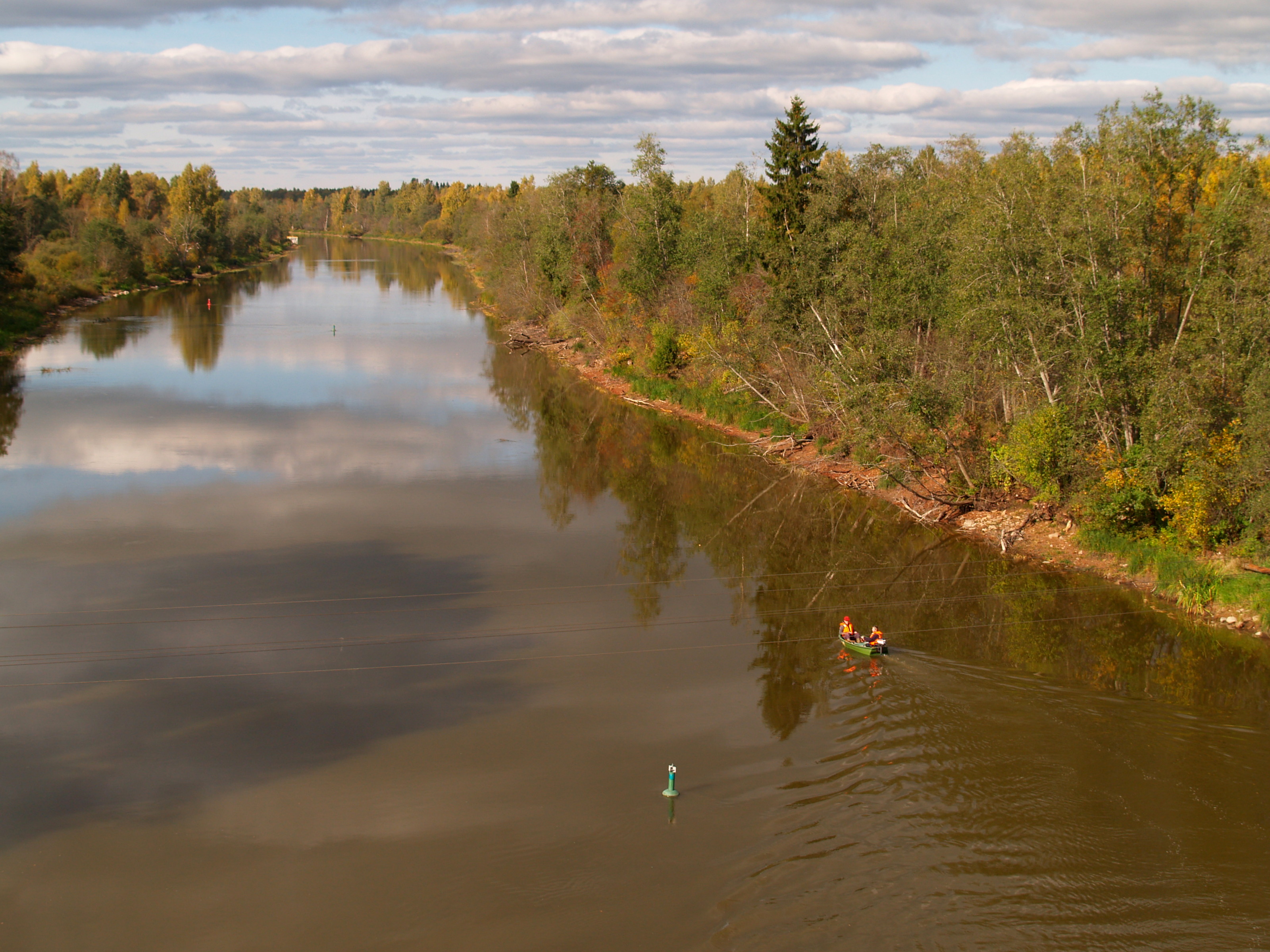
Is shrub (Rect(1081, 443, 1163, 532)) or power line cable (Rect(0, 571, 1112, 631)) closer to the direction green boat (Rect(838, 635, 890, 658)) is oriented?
the power line cable

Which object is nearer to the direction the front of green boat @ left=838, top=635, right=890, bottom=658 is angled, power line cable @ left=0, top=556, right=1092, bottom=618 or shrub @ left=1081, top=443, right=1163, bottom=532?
the power line cable

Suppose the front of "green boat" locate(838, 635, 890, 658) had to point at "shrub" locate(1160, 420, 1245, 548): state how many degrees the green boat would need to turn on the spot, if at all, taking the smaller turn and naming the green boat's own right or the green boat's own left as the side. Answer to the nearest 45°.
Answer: approximately 90° to the green boat's own right

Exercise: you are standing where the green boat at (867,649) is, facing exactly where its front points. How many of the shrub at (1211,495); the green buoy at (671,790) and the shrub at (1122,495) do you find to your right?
2

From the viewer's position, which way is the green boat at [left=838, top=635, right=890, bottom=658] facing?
facing away from the viewer and to the left of the viewer

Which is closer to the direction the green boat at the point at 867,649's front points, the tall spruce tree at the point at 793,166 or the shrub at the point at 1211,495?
the tall spruce tree

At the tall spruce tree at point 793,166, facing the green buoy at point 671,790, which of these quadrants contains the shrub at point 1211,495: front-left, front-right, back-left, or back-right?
front-left

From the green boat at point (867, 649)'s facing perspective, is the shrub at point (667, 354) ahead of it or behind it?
ahead

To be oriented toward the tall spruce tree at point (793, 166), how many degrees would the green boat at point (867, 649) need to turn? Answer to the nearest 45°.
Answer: approximately 45° to its right

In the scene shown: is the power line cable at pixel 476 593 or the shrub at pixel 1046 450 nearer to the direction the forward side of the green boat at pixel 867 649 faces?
the power line cable
